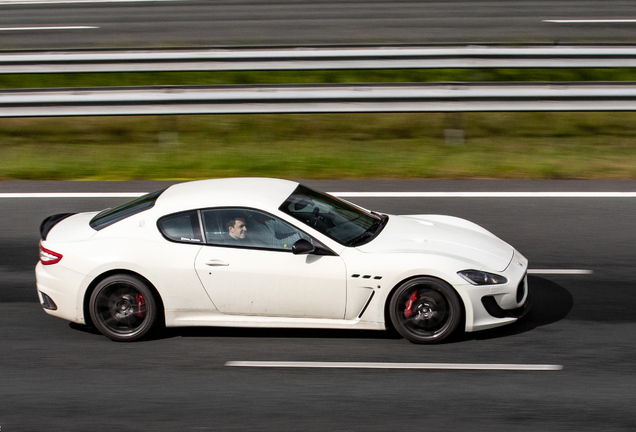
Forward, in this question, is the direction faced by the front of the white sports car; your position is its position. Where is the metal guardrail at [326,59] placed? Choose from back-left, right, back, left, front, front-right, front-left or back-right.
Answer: left

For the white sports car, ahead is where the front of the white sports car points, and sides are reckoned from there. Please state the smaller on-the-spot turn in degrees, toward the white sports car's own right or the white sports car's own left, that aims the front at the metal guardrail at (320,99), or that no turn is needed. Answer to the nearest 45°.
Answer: approximately 90° to the white sports car's own left

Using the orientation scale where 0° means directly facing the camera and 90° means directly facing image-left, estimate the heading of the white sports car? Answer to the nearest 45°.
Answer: approximately 270°
